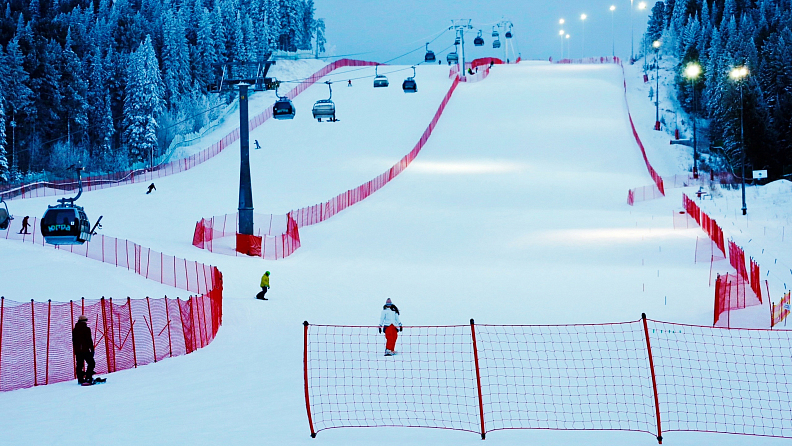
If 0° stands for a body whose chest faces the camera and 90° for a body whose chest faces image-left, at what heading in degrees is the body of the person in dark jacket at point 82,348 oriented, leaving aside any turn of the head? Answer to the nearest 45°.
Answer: approximately 180°

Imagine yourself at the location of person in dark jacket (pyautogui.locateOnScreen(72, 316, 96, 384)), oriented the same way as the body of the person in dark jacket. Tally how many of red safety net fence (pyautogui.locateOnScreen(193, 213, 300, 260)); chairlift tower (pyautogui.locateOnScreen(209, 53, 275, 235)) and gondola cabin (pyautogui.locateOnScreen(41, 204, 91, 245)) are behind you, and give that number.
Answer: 0

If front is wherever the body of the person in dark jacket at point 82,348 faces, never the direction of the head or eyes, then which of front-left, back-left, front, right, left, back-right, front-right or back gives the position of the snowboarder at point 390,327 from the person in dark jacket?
right

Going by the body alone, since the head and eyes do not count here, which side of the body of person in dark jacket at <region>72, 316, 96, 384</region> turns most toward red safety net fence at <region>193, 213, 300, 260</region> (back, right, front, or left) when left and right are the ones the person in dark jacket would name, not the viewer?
front

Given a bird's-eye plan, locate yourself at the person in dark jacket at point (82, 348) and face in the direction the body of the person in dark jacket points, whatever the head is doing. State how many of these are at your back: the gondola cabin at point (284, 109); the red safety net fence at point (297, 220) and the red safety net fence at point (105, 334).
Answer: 0

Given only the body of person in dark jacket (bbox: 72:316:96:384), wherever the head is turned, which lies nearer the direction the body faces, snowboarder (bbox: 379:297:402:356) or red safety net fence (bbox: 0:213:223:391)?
the red safety net fence

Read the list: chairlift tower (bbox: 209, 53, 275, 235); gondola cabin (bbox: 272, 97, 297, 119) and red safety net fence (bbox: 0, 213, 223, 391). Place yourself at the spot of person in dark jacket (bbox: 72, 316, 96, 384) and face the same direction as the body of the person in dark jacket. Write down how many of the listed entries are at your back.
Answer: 0

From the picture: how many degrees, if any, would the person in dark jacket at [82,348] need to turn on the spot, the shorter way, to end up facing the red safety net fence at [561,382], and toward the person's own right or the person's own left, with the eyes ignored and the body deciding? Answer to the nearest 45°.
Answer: approximately 135° to the person's own right

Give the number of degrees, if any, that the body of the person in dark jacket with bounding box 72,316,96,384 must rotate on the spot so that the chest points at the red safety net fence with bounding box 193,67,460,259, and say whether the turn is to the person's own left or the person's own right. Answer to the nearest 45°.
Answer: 0° — they already face it

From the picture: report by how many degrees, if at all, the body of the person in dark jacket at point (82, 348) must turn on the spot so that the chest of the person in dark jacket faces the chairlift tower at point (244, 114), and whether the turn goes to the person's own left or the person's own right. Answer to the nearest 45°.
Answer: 0° — they already face it

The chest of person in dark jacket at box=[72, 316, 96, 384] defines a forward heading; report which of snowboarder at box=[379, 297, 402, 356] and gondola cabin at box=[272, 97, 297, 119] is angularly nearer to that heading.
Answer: the gondola cabin

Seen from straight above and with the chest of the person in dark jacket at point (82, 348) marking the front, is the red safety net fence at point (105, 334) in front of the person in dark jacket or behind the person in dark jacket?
in front

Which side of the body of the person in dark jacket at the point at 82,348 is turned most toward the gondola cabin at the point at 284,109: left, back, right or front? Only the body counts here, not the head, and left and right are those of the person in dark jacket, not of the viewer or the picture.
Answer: front

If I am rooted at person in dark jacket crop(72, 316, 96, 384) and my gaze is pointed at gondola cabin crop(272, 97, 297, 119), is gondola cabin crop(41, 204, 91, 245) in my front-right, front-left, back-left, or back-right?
front-left

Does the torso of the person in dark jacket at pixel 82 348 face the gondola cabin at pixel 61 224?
yes
